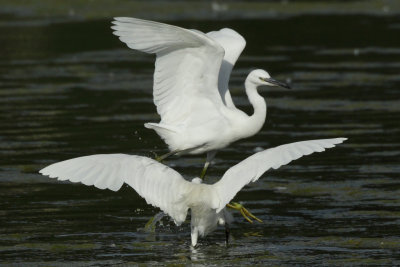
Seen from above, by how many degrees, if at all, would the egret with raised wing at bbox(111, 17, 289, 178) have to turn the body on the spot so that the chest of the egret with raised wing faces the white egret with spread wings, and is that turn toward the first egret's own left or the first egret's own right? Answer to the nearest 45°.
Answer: approximately 90° to the first egret's own right

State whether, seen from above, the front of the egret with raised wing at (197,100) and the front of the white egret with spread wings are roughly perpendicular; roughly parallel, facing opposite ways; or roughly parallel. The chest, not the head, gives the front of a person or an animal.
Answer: roughly perpendicular

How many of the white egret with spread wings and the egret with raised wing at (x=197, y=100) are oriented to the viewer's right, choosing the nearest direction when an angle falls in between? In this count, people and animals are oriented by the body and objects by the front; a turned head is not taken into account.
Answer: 1

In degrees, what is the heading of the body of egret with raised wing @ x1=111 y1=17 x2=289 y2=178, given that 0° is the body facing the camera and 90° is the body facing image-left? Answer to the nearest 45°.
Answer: approximately 270°

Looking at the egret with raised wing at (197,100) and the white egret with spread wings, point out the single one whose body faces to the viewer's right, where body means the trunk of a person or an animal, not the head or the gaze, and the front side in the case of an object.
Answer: the egret with raised wing
